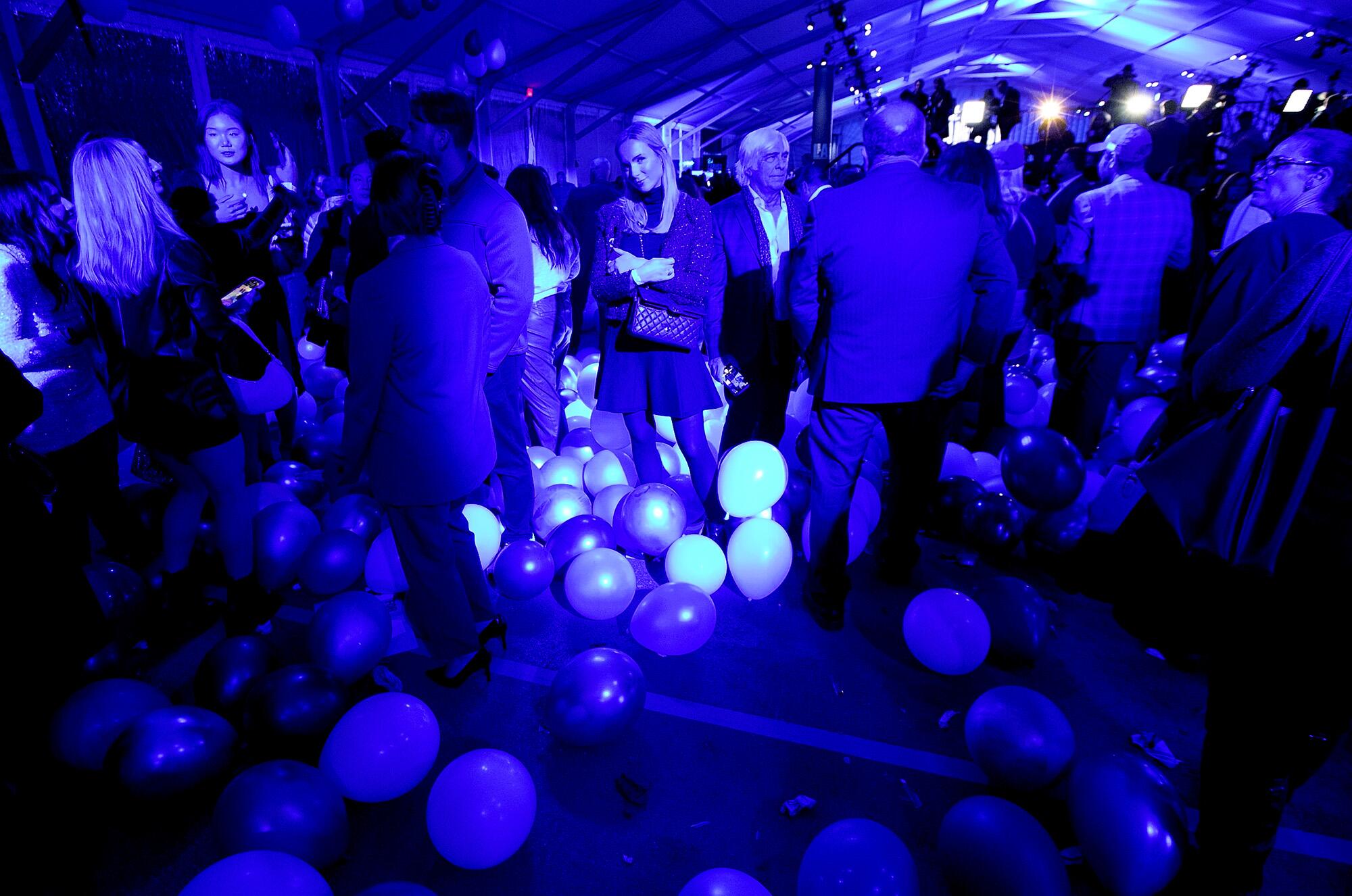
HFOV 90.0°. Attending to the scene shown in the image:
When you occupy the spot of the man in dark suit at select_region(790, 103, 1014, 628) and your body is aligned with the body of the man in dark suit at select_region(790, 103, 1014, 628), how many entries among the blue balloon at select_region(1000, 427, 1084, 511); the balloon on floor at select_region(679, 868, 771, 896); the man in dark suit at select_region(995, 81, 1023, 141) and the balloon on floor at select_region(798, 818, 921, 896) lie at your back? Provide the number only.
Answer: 2

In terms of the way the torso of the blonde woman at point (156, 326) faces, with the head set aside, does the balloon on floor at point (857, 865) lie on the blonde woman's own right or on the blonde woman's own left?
on the blonde woman's own right

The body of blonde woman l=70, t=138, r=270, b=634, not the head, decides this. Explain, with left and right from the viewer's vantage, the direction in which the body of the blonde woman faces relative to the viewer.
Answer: facing away from the viewer and to the right of the viewer

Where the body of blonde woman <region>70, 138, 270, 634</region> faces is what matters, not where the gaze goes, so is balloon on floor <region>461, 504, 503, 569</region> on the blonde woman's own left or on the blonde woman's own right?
on the blonde woman's own right

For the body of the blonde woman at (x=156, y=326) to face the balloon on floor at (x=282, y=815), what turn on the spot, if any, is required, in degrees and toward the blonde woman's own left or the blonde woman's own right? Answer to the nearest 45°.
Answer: approximately 135° to the blonde woman's own right

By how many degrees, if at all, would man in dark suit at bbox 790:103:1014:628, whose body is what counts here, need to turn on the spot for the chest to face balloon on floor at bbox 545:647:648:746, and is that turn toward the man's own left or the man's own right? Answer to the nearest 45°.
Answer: approximately 135° to the man's own left

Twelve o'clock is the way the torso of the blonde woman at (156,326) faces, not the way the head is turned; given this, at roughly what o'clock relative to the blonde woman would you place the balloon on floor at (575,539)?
The balloon on floor is roughly at 2 o'clock from the blonde woman.

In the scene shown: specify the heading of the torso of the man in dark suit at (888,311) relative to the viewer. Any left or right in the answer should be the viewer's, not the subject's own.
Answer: facing away from the viewer

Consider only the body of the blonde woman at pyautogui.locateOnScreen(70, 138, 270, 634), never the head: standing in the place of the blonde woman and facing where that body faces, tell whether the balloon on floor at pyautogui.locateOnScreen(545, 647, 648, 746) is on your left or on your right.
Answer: on your right

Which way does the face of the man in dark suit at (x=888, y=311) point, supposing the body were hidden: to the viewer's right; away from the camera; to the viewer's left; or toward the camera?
away from the camera

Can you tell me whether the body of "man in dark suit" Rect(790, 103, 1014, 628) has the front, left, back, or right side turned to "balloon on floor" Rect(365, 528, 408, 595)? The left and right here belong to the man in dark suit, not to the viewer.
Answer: left
